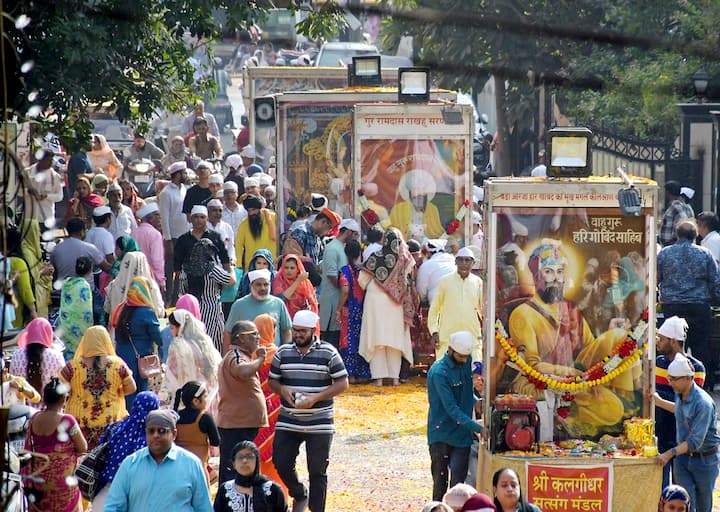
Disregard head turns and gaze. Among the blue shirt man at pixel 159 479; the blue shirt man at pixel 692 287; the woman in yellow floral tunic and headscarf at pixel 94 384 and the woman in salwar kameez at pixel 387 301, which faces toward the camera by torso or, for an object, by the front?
the blue shirt man at pixel 159 479

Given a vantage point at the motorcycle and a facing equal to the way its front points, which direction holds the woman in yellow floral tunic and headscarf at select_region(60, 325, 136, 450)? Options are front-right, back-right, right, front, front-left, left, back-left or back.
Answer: front

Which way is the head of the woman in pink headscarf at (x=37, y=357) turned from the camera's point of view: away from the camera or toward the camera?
away from the camera

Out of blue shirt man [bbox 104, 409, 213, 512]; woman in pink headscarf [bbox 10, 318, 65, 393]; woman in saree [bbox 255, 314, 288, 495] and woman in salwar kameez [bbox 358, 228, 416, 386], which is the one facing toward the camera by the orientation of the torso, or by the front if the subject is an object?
the blue shirt man

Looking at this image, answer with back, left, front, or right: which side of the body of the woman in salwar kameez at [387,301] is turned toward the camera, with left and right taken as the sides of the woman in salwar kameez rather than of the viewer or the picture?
back

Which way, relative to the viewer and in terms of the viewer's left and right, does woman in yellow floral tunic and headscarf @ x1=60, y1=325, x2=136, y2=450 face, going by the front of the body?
facing away from the viewer

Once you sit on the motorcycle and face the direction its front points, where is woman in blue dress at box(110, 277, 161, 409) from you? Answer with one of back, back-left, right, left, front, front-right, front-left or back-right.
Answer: front

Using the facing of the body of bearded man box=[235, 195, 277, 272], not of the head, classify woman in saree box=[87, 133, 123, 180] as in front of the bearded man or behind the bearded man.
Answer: behind

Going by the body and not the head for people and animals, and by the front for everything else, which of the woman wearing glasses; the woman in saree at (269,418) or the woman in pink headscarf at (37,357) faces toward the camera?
the woman wearing glasses

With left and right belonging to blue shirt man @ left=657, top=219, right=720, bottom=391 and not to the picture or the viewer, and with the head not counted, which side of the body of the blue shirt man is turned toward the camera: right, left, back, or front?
back

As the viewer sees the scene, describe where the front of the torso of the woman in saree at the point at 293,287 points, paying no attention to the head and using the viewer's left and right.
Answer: facing the viewer

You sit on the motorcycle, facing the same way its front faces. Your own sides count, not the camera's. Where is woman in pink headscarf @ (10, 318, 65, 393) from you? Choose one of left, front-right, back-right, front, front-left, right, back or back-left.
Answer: front

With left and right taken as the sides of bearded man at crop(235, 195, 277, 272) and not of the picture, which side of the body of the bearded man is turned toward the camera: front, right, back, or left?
front

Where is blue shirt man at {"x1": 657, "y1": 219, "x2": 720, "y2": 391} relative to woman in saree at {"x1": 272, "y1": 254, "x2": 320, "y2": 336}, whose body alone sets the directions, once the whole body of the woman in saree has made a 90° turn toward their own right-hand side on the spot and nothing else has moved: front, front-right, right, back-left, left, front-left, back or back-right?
back

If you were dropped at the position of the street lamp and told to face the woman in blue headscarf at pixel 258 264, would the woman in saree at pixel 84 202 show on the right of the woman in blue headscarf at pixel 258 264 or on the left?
right
